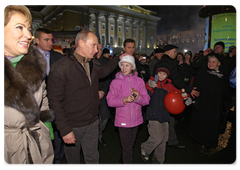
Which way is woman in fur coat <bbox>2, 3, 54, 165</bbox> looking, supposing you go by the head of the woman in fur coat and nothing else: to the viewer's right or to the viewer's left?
to the viewer's right

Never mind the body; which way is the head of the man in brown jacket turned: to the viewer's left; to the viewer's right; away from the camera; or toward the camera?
to the viewer's right

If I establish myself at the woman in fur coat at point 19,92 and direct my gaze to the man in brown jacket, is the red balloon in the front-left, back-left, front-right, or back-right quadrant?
front-right

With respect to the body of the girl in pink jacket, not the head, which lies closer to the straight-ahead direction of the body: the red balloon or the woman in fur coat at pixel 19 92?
the woman in fur coat

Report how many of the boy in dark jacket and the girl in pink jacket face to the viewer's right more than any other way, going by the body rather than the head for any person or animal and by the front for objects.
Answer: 0

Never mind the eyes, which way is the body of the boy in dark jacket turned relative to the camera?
toward the camera

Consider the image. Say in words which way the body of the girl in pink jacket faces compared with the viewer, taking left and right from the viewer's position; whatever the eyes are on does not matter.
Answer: facing the viewer

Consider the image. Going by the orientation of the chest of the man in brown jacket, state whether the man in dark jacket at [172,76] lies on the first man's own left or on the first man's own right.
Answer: on the first man's own left

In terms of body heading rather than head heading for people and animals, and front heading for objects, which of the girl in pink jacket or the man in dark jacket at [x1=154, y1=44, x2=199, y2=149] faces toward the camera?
the girl in pink jacket
